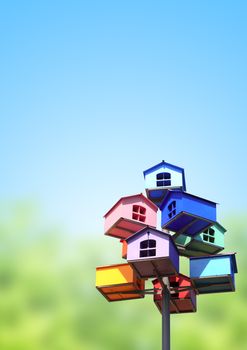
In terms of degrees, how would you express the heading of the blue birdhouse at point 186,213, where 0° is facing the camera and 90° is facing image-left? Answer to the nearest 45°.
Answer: approximately 45°

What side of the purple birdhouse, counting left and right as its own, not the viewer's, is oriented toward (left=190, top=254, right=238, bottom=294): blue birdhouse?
left

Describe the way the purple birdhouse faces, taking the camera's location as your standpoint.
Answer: facing the viewer

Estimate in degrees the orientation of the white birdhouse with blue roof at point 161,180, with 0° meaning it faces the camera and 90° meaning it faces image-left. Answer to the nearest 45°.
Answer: approximately 0°

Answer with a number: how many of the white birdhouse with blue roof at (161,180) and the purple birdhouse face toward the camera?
2

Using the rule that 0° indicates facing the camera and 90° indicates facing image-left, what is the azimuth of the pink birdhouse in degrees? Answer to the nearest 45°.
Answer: approximately 315°
